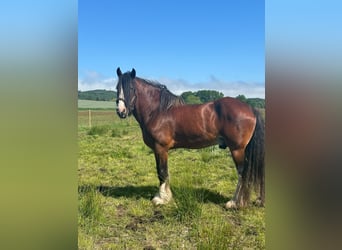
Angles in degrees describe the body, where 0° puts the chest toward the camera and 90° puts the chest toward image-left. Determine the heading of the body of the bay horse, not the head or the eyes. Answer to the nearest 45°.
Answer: approximately 90°
